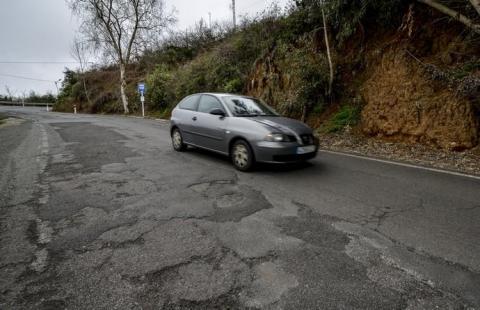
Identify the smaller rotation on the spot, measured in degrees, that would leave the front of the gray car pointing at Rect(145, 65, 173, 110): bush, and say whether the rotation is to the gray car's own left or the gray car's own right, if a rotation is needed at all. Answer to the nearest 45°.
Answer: approximately 135° to the gray car's own left

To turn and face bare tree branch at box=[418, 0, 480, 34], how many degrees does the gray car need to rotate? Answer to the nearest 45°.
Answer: approximately 45° to its left

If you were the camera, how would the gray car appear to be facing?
facing the viewer and to the right of the viewer

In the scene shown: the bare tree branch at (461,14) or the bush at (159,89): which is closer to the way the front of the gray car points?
the bare tree branch
